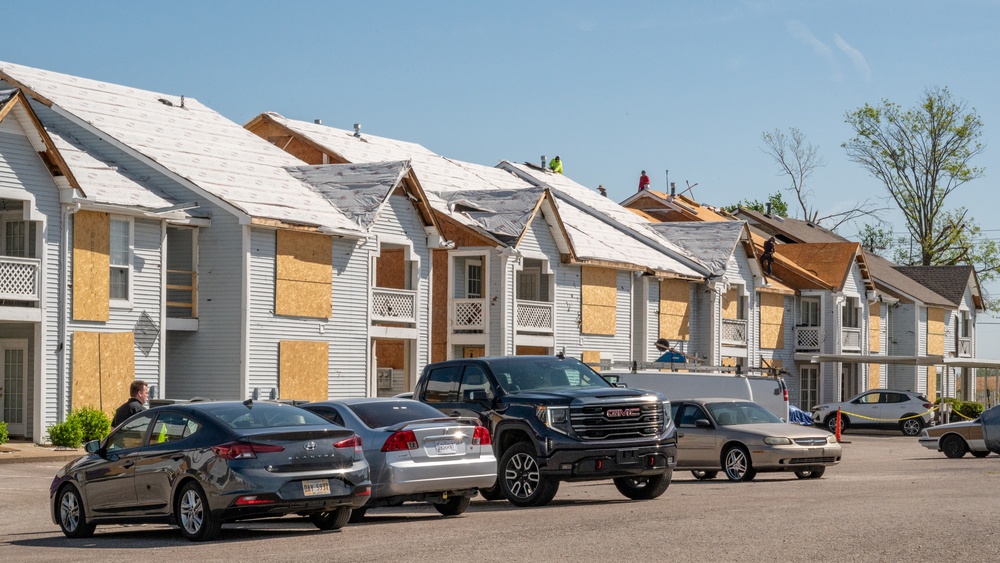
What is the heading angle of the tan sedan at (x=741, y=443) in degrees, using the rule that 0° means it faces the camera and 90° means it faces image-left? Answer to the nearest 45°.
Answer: approximately 315°

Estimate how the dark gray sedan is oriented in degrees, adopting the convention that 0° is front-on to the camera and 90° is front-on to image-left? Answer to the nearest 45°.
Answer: approximately 135°

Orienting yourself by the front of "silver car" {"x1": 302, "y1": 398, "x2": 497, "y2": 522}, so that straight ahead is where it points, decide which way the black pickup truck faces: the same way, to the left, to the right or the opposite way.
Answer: the opposite way

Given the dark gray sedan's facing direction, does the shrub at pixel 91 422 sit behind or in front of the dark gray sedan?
in front

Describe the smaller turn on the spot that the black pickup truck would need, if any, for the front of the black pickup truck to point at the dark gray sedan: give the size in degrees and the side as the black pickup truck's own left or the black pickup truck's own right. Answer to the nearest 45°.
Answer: approximately 90° to the black pickup truck's own right

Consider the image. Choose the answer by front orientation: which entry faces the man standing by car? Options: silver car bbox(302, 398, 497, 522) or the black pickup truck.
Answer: the silver car

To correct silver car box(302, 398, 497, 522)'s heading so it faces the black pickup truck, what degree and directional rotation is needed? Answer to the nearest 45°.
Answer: approximately 90° to its right

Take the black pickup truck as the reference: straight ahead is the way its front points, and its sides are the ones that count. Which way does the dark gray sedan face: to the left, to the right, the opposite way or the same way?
the opposite way

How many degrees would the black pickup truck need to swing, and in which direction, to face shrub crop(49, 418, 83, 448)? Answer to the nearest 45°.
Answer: approximately 180°

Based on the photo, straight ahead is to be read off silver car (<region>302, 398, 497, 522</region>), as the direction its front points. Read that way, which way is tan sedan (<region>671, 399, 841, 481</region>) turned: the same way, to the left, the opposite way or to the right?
the opposite way
